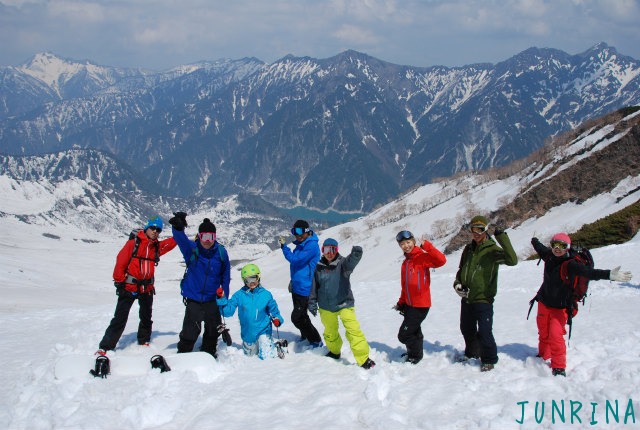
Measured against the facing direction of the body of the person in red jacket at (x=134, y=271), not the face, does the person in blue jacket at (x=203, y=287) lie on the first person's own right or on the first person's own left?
on the first person's own left

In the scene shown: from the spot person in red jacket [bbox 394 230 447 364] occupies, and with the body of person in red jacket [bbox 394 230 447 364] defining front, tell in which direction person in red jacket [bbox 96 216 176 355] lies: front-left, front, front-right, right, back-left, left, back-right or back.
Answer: front-right

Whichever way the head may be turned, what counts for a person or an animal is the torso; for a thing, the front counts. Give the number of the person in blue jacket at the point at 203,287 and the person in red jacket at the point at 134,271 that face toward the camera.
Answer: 2

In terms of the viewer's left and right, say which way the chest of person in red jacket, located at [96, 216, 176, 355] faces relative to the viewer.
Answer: facing the viewer

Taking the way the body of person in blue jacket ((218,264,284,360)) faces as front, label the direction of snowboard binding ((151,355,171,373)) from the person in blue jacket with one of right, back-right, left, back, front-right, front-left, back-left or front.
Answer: front-right

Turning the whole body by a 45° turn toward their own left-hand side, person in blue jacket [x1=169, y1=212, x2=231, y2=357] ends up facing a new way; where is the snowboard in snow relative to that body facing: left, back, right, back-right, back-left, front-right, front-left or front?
right

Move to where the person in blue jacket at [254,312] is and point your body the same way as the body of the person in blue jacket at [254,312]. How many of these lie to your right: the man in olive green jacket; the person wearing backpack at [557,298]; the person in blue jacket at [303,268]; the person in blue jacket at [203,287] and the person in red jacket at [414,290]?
1

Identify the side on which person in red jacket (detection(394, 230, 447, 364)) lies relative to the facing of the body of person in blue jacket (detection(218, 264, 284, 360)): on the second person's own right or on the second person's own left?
on the second person's own left

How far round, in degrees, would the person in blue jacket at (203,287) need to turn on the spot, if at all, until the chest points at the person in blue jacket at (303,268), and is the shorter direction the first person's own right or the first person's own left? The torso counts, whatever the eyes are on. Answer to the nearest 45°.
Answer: approximately 90° to the first person's own left
